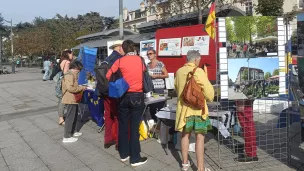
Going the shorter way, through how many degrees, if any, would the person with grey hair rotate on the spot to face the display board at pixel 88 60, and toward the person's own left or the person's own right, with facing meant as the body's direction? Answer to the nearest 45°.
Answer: approximately 90° to the person's own left

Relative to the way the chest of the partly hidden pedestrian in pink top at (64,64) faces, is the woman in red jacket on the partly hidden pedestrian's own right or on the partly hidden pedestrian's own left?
on the partly hidden pedestrian's own right

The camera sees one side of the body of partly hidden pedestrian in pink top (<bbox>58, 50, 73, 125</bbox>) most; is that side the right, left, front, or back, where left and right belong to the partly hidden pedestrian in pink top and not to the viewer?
right

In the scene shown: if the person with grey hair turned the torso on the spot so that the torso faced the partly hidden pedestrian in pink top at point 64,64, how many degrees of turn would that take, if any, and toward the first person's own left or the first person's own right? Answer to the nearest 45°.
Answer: approximately 90° to the first person's own left

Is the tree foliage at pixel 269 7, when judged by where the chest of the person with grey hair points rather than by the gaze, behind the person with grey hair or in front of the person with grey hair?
in front

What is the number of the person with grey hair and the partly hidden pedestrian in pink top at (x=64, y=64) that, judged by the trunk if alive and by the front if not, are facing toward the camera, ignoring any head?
0

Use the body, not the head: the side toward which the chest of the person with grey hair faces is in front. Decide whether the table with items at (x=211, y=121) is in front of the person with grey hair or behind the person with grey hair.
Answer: in front

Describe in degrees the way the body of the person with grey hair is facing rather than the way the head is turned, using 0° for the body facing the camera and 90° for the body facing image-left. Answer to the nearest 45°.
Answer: approximately 225°

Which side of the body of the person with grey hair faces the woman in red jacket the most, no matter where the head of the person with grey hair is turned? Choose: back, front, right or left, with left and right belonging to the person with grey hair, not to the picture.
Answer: left

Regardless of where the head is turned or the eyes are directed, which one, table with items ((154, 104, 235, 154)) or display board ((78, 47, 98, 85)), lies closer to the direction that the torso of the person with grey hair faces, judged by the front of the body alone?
the table with items
